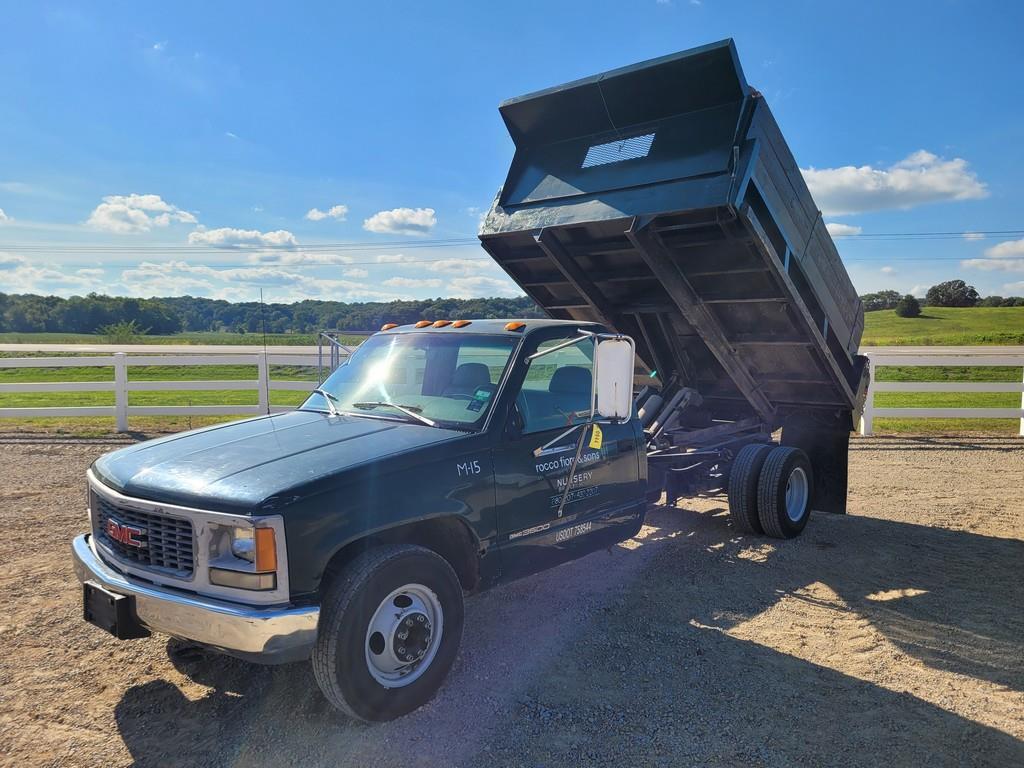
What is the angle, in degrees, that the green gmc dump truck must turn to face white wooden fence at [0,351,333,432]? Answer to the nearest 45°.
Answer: approximately 90° to its right

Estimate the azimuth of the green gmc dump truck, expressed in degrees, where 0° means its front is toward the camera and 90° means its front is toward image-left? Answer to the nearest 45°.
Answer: approximately 45°
